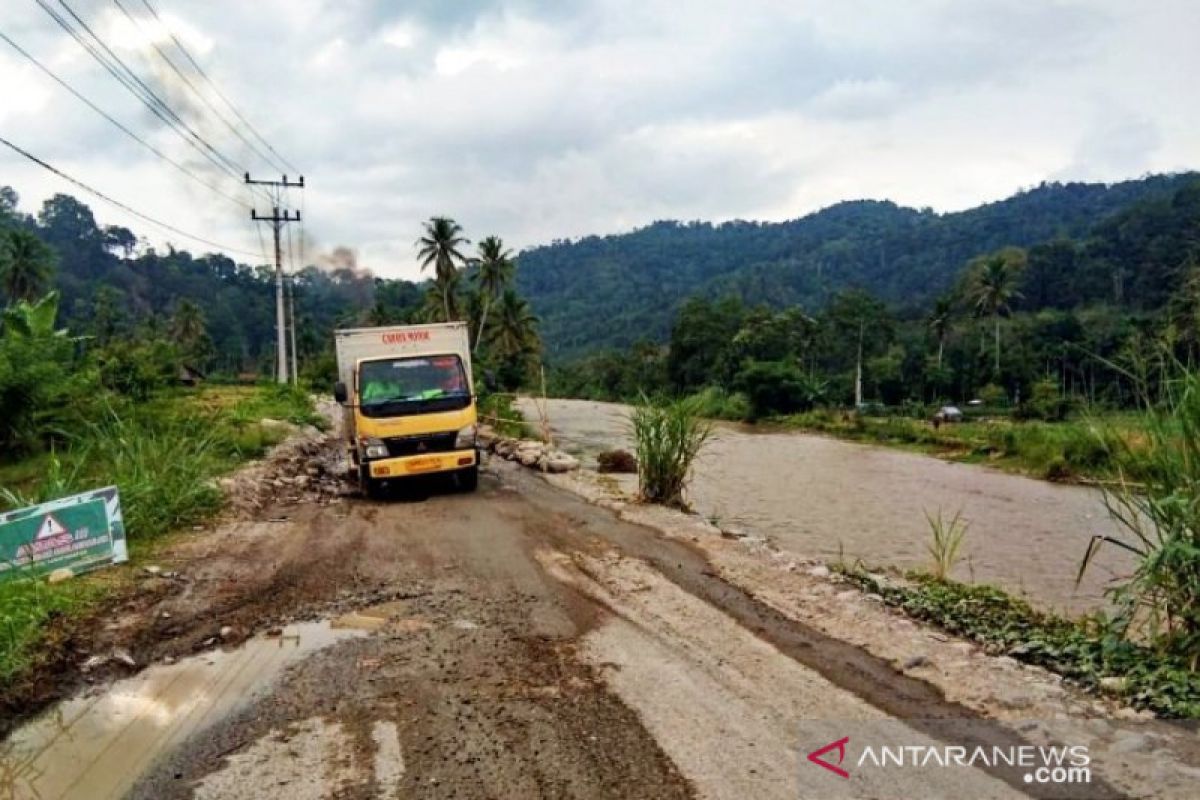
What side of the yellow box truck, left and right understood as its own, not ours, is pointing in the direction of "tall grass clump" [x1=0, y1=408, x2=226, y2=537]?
right

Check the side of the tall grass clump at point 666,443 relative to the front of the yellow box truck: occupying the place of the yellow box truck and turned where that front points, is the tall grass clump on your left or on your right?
on your left

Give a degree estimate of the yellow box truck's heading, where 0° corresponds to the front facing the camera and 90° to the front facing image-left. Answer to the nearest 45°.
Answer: approximately 0°

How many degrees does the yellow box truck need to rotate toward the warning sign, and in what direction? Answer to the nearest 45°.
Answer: approximately 45° to its right

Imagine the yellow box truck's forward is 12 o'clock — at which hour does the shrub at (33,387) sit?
The shrub is roughly at 4 o'clock from the yellow box truck.

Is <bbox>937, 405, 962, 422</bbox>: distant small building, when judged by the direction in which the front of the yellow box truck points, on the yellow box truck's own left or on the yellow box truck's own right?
on the yellow box truck's own left

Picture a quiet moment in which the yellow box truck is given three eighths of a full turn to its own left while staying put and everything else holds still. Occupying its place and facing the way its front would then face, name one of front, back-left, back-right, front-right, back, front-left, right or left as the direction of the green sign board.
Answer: back

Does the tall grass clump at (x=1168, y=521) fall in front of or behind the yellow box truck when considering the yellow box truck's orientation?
in front

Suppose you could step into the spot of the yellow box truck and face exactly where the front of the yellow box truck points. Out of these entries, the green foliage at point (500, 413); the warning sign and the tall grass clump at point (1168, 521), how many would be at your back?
1

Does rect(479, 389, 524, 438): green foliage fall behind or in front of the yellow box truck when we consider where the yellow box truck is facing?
behind

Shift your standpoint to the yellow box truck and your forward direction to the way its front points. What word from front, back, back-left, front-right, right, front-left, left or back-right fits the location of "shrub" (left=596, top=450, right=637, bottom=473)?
back-left

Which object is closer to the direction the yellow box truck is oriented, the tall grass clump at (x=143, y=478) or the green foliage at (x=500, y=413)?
the tall grass clump
